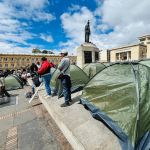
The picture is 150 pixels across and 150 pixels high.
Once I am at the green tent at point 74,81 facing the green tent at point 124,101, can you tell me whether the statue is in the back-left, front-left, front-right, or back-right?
back-left

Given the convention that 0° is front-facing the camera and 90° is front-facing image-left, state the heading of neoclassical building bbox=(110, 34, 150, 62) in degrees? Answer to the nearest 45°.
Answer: approximately 45°
